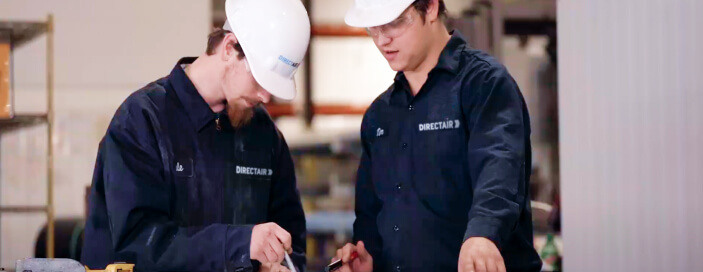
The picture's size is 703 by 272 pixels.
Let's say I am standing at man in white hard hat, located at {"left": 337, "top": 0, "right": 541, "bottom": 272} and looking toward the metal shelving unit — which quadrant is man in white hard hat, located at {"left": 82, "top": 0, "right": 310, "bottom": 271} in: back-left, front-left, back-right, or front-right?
front-left

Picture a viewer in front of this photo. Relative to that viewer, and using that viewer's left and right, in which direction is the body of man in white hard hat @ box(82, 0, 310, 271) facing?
facing the viewer and to the right of the viewer

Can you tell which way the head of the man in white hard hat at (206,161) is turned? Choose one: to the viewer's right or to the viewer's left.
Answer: to the viewer's right

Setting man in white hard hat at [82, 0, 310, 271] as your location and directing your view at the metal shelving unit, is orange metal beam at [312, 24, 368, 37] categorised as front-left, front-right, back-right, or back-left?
front-right

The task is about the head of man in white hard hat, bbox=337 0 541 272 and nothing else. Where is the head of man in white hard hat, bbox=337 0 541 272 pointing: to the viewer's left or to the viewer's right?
to the viewer's left

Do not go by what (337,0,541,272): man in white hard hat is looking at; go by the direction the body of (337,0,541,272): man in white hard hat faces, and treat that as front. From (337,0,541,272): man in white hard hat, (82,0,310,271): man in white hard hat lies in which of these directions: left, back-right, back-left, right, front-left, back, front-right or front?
front-right

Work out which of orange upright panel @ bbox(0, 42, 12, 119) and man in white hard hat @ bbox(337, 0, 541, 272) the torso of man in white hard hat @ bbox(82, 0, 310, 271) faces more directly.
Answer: the man in white hard hat

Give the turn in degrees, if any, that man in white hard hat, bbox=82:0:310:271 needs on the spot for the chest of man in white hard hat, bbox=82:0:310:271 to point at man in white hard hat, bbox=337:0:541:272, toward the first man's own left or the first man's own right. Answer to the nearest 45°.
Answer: approximately 45° to the first man's own left

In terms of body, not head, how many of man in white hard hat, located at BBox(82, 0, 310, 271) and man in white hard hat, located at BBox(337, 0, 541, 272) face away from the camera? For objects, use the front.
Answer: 0
